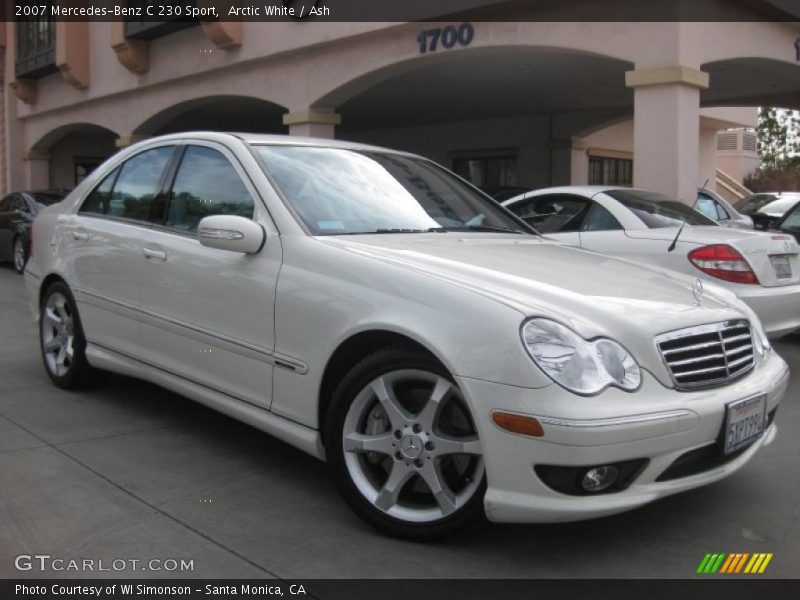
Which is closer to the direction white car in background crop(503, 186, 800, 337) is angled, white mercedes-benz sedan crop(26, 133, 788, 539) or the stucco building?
the stucco building

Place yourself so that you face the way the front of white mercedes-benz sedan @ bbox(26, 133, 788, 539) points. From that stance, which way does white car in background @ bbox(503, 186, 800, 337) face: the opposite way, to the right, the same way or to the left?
the opposite way

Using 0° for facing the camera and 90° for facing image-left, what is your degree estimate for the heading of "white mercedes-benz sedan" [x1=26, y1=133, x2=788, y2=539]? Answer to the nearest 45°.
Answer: approximately 315°

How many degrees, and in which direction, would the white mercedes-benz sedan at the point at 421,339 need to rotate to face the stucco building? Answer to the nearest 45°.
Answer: approximately 135° to its left

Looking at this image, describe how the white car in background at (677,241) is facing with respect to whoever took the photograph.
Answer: facing away from the viewer and to the left of the viewer

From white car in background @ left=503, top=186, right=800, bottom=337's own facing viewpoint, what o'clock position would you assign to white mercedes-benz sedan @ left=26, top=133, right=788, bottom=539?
The white mercedes-benz sedan is roughly at 8 o'clock from the white car in background.

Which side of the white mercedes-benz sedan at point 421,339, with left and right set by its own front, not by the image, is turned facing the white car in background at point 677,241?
left
